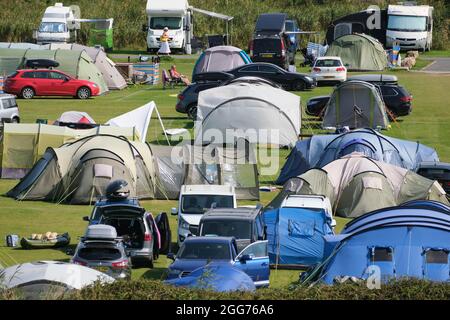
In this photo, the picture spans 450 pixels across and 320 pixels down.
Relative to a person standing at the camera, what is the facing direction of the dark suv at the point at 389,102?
facing to the left of the viewer

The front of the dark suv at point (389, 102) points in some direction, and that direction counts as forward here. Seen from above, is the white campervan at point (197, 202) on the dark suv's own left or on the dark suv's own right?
on the dark suv's own left

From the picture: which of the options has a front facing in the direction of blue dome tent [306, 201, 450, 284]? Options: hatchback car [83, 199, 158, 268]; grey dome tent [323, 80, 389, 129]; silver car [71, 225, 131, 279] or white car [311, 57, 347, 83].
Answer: the grey dome tent

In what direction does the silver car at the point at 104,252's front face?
away from the camera

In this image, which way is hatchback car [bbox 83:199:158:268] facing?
away from the camera

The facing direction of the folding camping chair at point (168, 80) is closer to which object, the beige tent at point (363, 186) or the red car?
the beige tent

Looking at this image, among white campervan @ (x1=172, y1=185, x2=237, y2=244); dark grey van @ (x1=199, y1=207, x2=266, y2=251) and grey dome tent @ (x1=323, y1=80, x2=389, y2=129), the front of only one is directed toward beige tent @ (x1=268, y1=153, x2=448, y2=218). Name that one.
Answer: the grey dome tent

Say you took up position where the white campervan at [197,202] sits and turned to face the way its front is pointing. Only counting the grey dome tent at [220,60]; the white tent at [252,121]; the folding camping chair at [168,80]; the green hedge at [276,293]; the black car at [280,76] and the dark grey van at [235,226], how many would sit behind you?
4

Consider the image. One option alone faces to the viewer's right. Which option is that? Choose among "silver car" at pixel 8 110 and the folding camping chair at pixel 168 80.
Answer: the folding camping chair

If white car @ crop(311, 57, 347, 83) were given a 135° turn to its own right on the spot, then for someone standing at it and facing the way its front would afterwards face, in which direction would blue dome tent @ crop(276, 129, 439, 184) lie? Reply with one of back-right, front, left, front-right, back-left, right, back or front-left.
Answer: front-right
